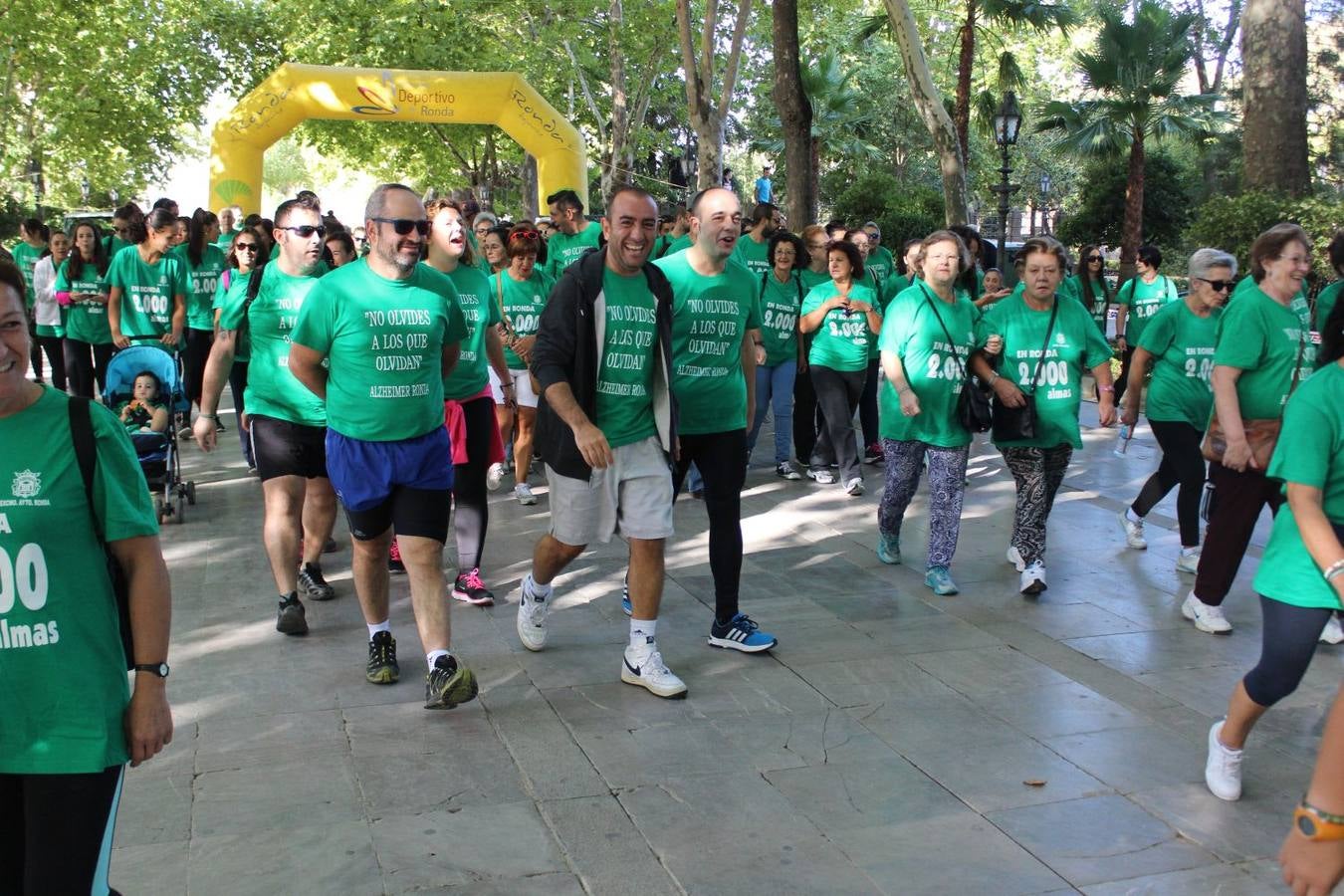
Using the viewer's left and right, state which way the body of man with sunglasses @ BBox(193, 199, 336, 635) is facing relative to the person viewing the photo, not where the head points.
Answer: facing the viewer and to the right of the viewer

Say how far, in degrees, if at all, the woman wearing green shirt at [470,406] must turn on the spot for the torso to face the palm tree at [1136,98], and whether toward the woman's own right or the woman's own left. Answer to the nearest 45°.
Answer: approximately 135° to the woman's own left

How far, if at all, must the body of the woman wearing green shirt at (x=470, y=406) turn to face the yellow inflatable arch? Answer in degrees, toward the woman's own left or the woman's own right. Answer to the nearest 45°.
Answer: approximately 180°

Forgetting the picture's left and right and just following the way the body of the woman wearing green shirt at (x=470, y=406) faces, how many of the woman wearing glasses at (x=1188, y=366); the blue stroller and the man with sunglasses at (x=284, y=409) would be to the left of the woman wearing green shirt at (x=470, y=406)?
1

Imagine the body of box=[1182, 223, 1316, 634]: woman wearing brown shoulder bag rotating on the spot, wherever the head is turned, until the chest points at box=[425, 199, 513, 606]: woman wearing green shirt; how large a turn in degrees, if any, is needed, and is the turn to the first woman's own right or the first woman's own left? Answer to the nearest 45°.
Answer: approximately 135° to the first woman's own right

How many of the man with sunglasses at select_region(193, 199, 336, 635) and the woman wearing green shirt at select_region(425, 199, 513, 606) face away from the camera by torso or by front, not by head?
0

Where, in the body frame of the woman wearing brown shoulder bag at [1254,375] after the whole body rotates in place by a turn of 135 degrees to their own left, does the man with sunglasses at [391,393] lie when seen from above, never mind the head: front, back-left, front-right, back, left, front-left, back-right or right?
back-left

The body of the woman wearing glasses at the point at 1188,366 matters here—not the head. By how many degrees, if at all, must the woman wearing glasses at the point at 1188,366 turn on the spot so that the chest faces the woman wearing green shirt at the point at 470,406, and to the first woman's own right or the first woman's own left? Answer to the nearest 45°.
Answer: approximately 90° to the first woman's own right

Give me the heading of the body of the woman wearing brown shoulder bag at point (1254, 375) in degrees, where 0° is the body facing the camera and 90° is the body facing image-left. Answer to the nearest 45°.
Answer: approximately 315°

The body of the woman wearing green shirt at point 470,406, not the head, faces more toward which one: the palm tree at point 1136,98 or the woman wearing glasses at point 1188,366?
the woman wearing glasses

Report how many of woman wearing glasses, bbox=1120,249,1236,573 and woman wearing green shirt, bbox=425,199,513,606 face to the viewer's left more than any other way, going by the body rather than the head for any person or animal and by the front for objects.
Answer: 0

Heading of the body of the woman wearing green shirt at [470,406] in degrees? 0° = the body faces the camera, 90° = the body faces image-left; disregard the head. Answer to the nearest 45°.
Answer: approximately 0°

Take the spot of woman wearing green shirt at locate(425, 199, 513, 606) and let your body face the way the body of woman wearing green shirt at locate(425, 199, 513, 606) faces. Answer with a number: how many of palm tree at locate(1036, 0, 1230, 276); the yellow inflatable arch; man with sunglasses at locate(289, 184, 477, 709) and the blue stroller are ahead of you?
1

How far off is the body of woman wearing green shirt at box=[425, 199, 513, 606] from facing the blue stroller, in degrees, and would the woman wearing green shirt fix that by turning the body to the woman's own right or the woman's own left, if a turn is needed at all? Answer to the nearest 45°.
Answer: approximately 135° to the woman's own right

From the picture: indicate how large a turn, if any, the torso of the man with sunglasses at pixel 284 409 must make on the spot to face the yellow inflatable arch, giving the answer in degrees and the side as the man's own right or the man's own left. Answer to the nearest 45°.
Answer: approximately 135° to the man's own left

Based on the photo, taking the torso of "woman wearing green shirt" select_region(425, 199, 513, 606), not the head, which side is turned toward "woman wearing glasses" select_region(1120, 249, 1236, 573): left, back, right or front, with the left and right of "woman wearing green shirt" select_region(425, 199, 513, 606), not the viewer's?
left
